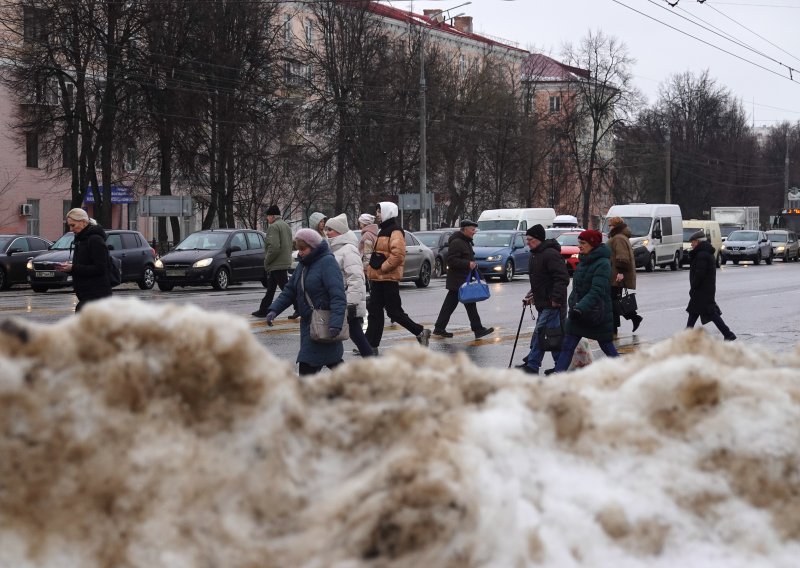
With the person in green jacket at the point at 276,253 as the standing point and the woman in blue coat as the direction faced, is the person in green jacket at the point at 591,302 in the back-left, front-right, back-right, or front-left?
front-left

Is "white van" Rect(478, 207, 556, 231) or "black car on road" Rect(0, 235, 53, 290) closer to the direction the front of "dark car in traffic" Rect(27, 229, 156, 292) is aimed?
the black car on road

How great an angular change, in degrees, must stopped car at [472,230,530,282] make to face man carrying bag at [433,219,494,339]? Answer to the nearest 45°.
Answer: approximately 45° to its left

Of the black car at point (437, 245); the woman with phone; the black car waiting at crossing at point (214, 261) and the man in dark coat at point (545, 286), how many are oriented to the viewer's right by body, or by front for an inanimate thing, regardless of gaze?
0

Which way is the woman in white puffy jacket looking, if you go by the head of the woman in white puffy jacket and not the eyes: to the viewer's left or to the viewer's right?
to the viewer's left

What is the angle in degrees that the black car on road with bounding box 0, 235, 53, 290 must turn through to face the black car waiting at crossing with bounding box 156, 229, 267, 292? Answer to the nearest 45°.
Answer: approximately 90° to its left

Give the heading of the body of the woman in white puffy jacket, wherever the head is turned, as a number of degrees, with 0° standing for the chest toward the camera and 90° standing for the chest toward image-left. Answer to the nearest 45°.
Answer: approximately 90°

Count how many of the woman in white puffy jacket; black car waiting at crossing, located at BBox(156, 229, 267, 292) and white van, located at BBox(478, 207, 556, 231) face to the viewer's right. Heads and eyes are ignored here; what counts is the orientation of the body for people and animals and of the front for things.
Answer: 0

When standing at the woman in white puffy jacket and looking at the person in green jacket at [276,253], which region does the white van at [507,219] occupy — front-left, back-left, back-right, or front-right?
front-right

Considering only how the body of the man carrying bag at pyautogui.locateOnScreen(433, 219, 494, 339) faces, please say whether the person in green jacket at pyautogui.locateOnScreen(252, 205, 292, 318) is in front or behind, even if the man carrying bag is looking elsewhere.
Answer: behind

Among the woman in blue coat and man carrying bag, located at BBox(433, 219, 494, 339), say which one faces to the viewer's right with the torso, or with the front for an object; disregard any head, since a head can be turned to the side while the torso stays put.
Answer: the man carrying bag

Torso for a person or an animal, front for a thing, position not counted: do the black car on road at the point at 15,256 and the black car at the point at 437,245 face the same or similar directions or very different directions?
same or similar directions

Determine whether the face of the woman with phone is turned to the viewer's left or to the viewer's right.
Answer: to the viewer's left

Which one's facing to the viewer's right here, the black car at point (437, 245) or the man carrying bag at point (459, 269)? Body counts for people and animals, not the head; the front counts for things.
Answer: the man carrying bag
